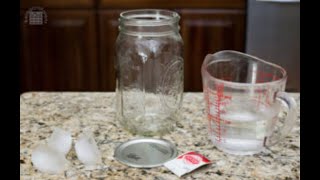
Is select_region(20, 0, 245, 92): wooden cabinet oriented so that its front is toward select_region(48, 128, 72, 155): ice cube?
yes

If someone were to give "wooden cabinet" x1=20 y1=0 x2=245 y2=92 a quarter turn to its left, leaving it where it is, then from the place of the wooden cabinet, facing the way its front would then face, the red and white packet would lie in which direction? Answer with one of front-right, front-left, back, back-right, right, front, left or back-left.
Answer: right

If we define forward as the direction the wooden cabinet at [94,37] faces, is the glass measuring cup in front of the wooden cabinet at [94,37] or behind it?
in front

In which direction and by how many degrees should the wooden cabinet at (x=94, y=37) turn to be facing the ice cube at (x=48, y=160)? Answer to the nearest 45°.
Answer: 0° — it already faces it

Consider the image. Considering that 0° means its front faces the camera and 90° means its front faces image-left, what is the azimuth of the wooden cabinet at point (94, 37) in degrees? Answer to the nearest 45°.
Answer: approximately 0°

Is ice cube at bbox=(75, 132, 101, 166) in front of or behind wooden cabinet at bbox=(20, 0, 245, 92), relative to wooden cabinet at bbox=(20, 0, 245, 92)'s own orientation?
in front

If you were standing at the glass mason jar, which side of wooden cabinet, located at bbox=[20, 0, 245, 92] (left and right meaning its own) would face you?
front
